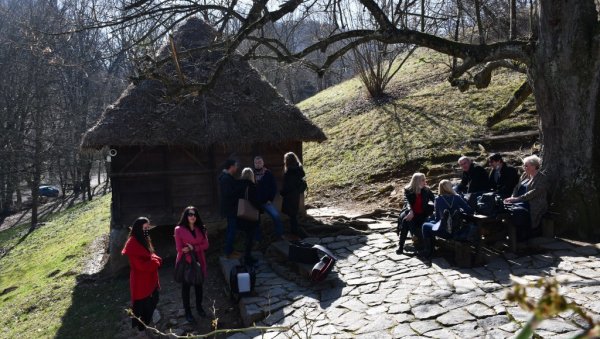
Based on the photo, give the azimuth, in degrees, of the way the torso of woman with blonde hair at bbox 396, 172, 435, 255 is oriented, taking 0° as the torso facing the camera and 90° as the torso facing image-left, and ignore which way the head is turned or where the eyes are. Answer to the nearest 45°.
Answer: approximately 45°

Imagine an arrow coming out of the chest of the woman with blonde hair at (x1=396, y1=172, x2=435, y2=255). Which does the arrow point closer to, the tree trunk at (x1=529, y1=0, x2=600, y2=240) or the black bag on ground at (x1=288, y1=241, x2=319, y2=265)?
the black bag on ground

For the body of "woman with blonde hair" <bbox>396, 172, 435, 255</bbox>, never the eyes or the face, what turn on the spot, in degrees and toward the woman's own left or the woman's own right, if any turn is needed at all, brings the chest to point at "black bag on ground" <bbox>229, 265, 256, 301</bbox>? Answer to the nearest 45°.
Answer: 0° — they already face it

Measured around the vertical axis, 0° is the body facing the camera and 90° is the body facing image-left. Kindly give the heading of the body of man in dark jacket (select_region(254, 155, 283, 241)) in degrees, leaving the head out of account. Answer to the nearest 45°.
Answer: approximately 45°

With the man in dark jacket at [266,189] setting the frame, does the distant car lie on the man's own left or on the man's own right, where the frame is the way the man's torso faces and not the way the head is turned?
on the man's own right

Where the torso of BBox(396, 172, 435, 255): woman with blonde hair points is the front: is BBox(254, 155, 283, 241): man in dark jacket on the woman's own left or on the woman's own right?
on the woman's own right

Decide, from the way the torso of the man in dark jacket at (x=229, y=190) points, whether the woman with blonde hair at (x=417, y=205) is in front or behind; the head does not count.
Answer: in front

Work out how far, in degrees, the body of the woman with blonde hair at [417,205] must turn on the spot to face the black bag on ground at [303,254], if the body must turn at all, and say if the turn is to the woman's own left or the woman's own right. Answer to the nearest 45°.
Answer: approximately 45° to the woman's own right

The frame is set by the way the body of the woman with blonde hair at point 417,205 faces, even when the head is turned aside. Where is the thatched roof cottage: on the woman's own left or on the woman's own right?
on the woman's own right

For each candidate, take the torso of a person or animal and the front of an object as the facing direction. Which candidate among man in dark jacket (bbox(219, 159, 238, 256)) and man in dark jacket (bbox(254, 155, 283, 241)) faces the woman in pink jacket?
man in dark jacket (bbox(254, 155, 283, 241))

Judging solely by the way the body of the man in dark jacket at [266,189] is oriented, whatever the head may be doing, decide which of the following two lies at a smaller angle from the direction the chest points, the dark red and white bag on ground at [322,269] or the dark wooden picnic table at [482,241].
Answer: the dark red and white bag on ground

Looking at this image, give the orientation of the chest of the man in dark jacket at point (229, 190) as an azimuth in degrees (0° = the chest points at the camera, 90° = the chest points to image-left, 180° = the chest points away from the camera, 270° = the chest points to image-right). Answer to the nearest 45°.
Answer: approximately 270°
